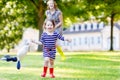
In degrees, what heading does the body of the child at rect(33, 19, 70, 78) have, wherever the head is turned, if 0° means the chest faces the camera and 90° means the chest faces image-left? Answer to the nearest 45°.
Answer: approximately 0°

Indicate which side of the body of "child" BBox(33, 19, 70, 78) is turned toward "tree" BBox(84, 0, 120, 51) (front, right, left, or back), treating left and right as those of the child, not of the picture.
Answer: back
